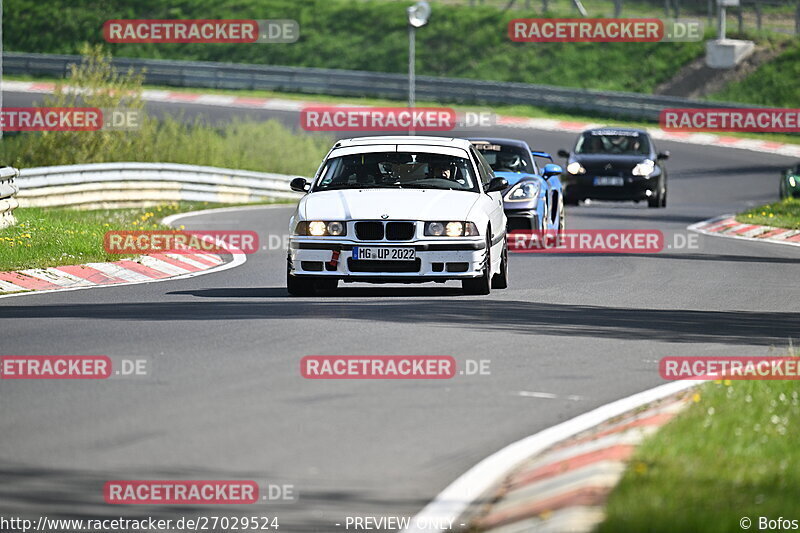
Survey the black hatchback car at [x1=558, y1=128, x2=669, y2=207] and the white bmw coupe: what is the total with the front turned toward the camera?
2

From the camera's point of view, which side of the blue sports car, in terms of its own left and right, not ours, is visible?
front

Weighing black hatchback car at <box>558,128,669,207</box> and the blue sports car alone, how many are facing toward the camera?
2

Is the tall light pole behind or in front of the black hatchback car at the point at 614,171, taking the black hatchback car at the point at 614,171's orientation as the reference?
behind

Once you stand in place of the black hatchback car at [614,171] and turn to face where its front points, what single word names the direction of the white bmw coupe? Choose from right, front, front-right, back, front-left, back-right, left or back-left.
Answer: front

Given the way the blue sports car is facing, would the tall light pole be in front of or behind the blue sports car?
behind

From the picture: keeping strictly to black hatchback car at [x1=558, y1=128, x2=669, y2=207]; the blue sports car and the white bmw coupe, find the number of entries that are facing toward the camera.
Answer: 3

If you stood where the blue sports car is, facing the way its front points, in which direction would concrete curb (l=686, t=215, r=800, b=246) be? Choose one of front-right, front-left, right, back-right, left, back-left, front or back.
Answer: back-left

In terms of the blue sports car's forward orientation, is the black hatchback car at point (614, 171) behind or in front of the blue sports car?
behind

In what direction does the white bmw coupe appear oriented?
toward the camera

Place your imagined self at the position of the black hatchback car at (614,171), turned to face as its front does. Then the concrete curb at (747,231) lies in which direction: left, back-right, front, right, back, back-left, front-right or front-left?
front-left

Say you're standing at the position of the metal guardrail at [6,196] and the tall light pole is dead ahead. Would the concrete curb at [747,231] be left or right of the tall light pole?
right

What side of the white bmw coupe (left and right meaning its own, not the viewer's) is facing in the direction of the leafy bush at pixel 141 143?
back
